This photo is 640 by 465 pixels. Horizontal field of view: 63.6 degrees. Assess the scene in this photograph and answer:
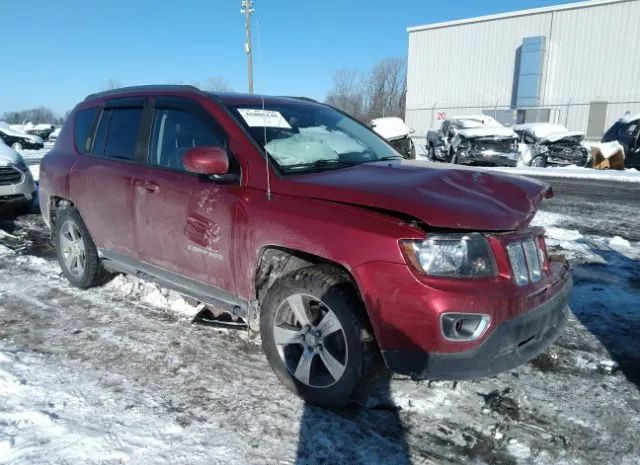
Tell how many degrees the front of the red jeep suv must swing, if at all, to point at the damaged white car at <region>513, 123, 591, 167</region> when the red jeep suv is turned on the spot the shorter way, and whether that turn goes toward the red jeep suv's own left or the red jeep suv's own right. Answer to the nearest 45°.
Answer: approximately 90° to the red jeep suv's own left

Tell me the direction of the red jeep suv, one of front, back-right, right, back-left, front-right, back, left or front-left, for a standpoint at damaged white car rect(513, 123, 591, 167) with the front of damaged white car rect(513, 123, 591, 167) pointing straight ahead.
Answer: front-right

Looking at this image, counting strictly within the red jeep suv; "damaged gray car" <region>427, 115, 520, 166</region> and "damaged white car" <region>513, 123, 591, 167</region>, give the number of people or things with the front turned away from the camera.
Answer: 0

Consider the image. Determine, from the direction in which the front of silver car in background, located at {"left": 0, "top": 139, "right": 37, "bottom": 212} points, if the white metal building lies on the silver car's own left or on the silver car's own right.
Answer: on the silver car's own left

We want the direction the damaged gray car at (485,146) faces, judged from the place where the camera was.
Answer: facing the viewer and to the right of the viewer

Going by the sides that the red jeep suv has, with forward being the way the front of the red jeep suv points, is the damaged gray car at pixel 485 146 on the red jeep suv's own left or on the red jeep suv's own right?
on the red jeep suv's own left

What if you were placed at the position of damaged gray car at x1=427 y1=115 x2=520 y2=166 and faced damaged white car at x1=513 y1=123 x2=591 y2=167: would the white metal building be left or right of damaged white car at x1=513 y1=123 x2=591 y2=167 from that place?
left

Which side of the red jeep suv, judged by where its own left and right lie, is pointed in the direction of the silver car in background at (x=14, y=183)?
back

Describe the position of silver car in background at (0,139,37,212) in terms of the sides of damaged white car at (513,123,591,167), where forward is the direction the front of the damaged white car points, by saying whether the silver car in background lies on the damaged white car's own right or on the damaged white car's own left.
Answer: on the damaged white car's own right

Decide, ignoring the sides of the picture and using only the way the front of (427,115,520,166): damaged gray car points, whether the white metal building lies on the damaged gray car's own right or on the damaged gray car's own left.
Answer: on the damaged gray car's own left

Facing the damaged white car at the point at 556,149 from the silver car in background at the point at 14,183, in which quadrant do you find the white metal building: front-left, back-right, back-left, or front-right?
front-left

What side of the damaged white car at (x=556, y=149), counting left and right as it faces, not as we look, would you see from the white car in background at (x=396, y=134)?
right
